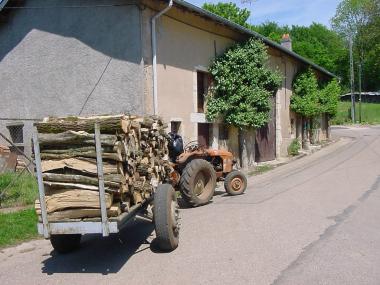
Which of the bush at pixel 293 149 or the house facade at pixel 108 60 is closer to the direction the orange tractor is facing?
the bush

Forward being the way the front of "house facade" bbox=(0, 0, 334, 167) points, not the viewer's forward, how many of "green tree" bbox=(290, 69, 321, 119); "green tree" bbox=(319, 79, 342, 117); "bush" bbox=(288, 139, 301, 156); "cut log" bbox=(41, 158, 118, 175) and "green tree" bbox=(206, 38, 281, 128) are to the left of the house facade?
4

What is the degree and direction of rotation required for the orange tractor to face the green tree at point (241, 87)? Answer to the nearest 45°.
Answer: approximately 45° to its left

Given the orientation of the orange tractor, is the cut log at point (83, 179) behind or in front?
behind

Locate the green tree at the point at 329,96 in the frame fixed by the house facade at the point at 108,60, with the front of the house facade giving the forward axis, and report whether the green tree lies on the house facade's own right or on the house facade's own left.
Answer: on the house facade's own left

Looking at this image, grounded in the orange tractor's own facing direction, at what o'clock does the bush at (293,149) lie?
The bush is roughly at 11 o'clock from the orange tractor.

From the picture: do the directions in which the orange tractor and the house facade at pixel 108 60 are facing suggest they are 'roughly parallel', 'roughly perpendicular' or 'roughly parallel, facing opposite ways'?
roughly perpendicular

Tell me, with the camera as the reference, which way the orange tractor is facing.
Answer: facing away from the viewer and to the right of the viewer

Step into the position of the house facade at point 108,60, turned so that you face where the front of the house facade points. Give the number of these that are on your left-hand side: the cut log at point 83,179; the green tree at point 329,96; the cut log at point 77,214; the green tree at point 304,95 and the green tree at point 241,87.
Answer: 3

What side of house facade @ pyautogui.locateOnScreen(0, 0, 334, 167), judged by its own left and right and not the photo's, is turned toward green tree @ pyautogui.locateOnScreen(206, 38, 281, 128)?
front

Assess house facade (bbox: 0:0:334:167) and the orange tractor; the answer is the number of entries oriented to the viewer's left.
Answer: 0

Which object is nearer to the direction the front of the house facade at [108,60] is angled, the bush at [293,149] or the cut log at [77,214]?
the cut log

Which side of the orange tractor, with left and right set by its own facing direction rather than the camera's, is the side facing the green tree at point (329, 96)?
front

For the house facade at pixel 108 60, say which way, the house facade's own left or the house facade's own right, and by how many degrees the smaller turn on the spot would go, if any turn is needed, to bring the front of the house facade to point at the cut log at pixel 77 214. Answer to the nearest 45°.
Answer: approximately 45° to the house facade's own right

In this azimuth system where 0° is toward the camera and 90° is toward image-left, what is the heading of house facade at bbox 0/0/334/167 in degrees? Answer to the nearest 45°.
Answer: approximately 315°

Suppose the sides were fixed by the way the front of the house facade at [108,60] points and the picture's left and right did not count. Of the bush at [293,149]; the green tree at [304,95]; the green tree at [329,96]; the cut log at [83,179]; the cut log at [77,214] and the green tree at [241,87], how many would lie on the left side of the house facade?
4
